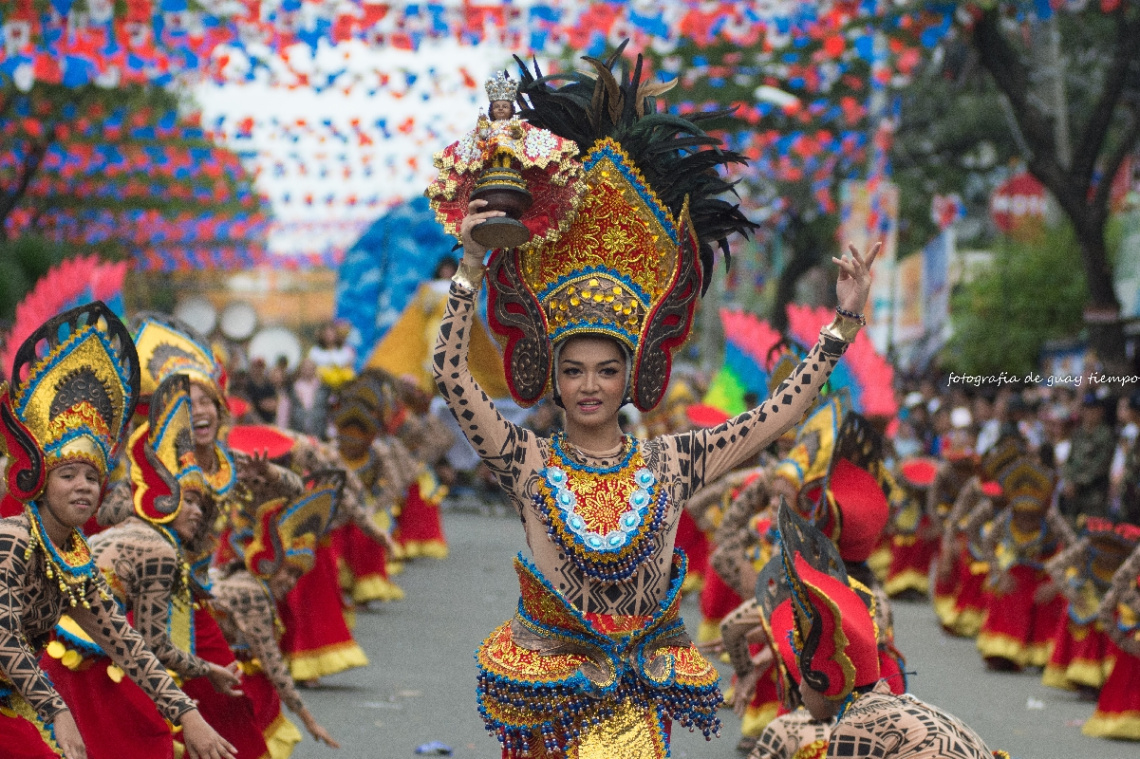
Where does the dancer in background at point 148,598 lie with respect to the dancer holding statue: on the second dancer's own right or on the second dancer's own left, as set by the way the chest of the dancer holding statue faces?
on the second dancer's own right

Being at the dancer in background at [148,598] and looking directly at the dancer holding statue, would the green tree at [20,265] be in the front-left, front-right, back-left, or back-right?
back-left

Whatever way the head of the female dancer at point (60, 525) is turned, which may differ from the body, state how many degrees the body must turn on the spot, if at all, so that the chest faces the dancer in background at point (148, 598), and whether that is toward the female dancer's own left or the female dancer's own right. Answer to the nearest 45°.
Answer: approximately 135° to the female dancer's own left

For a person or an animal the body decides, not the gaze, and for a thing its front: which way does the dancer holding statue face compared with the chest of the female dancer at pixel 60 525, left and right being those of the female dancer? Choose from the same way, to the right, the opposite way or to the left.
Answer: to the right

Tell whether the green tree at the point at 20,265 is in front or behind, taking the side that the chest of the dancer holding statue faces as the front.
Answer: behind

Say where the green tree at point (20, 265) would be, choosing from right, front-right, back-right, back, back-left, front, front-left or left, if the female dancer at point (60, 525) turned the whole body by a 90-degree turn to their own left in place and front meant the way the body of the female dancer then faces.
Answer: front-left

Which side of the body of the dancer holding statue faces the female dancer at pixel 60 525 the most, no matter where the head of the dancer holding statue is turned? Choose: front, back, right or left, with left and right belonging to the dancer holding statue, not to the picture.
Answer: right

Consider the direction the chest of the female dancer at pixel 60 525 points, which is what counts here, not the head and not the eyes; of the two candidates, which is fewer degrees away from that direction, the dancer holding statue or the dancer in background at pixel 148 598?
the dancer holding statue

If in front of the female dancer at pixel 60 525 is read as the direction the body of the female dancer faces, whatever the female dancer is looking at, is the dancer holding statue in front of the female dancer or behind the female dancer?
in front

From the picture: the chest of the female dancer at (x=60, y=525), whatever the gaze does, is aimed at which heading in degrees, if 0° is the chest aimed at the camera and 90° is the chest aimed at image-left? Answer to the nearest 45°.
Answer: approximately 315°

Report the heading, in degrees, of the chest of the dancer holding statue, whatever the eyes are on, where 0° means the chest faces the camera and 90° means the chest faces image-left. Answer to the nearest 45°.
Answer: approximately 0°
